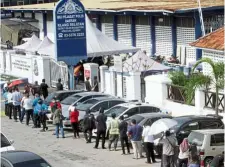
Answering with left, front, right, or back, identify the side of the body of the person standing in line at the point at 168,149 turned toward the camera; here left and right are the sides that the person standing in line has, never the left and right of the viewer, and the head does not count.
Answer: back

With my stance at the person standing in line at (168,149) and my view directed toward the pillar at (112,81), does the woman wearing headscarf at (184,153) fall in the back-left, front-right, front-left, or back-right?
back-right

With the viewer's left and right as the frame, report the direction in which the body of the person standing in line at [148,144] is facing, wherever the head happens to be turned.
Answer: facing away from the viewer and to the left of the viewer

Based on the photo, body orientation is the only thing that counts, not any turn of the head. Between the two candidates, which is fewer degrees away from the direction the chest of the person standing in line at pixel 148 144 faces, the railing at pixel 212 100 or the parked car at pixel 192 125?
the railing

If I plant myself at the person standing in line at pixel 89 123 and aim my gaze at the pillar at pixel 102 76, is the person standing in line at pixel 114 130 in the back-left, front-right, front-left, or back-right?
back-right

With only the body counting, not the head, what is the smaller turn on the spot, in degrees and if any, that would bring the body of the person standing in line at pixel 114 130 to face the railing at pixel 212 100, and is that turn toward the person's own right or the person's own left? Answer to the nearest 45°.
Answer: approximately 90° to the person's own right
